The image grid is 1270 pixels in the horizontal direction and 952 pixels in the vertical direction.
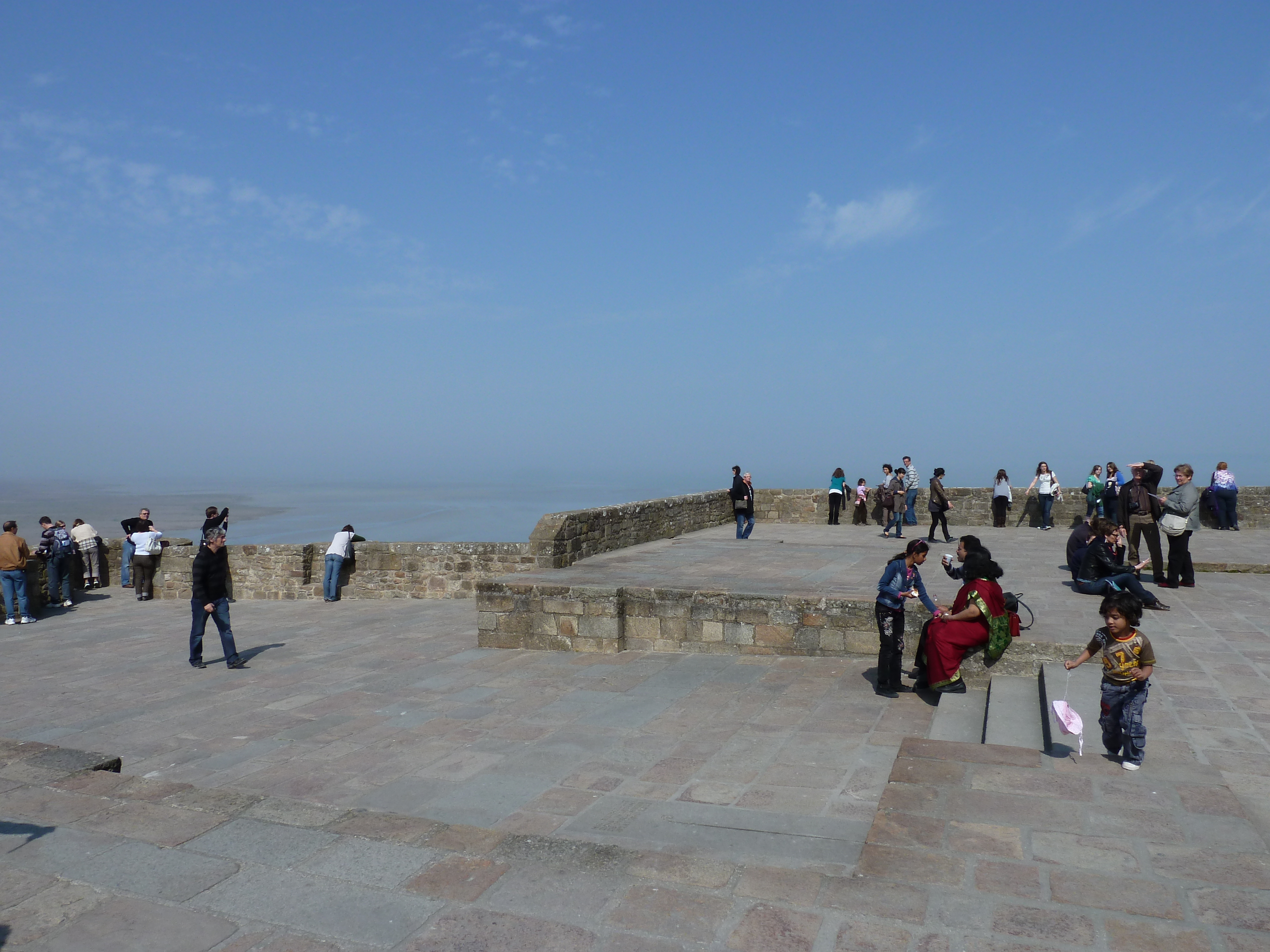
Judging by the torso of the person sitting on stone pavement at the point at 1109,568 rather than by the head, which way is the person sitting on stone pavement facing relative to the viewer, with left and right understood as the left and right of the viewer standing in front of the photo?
facing to the right of the viewer

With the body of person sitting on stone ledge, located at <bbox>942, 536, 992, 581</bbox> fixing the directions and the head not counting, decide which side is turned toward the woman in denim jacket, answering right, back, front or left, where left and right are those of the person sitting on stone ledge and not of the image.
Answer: front

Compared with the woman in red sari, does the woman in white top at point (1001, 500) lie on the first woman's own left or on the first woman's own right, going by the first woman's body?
on the first woman's own right

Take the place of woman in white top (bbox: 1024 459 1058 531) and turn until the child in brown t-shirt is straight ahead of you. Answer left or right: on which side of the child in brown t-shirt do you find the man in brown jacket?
right

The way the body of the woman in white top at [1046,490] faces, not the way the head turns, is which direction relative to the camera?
toward the camera

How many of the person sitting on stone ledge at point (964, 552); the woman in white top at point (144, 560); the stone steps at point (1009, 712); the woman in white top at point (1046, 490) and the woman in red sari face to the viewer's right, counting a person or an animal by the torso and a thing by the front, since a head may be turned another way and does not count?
0

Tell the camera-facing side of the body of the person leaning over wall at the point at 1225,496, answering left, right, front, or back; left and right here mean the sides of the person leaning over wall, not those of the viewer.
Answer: back

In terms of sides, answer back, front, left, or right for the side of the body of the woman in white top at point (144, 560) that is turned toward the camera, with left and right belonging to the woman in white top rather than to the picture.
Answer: back

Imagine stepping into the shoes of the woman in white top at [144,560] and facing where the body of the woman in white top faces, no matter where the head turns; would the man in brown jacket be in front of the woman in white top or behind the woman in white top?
behind

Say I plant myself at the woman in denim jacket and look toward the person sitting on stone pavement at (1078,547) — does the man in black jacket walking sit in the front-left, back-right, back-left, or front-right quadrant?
back-left

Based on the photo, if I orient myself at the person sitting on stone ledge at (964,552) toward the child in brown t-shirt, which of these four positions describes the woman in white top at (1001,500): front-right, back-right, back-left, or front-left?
back-left

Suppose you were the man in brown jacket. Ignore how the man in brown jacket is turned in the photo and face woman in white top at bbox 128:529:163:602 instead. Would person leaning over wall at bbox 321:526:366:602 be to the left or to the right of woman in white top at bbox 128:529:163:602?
right

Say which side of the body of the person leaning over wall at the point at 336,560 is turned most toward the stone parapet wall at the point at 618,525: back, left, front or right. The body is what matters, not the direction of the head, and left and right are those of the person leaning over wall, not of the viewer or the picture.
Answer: right
